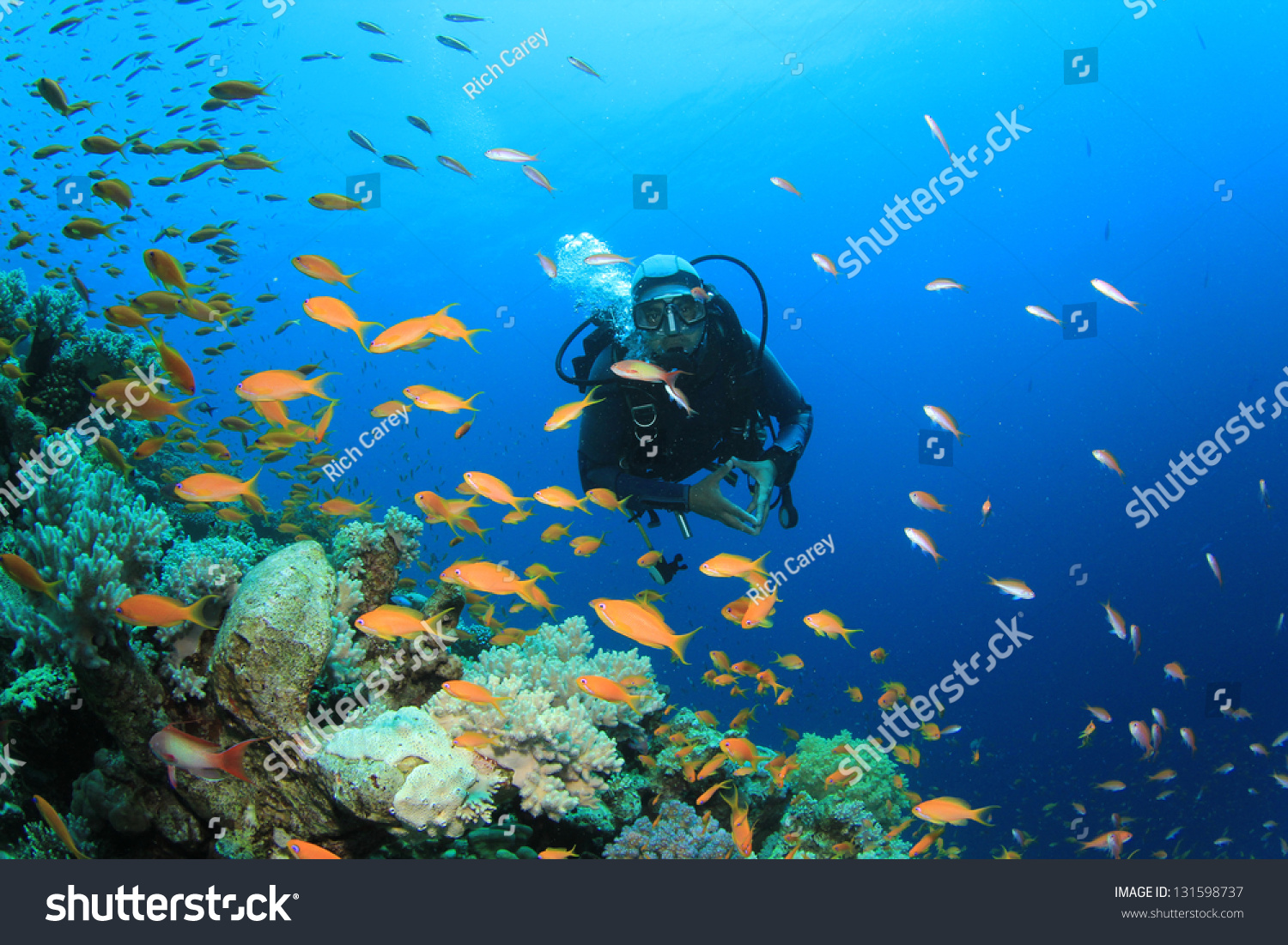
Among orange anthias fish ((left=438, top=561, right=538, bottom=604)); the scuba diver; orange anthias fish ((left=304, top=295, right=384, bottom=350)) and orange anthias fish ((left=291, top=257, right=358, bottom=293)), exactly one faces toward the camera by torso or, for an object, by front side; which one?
the scuba diver

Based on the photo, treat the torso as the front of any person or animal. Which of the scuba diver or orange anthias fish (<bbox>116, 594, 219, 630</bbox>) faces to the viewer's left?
the orange anthias fish

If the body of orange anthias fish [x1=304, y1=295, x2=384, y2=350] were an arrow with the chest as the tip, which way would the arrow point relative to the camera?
to the viewer's left

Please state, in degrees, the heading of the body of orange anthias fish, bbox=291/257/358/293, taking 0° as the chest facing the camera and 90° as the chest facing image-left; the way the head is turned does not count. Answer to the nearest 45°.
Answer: approximately 90°

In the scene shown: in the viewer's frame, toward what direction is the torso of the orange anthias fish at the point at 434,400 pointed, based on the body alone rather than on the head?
to the viewer's left
